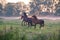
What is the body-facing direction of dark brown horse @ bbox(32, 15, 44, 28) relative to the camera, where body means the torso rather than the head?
to the viewer's left
